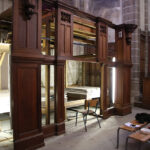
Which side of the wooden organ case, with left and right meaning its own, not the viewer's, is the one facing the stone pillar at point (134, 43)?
left

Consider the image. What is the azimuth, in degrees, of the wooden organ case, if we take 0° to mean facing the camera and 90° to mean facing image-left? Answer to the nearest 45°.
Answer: approximately 315°
